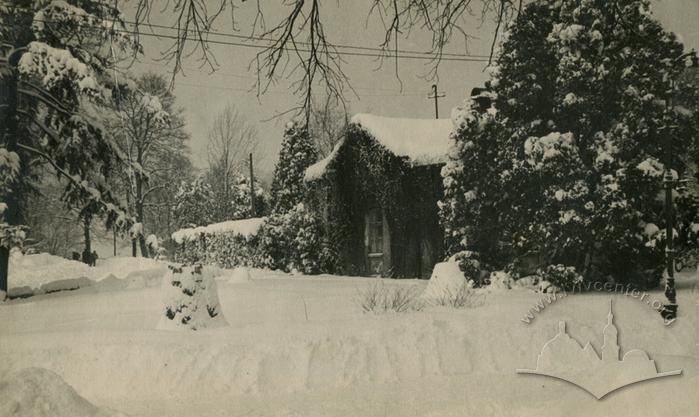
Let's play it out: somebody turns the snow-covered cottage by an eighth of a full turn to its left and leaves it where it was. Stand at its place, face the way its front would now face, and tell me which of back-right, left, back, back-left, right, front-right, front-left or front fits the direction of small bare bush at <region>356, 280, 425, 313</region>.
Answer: front

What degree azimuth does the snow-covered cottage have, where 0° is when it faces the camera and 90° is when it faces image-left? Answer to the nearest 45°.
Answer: approximately 45°

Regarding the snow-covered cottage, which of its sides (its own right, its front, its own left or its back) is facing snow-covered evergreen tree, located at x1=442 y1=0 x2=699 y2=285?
left

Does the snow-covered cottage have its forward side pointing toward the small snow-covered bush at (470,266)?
no

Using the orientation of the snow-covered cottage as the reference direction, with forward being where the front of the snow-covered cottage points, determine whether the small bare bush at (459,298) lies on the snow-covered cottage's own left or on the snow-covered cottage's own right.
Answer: on the snow-covered cottage's own left

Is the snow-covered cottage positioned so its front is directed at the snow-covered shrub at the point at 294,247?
no

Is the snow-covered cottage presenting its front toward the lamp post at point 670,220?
no

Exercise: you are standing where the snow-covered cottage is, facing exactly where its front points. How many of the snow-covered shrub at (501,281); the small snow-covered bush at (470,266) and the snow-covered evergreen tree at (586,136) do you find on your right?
0
